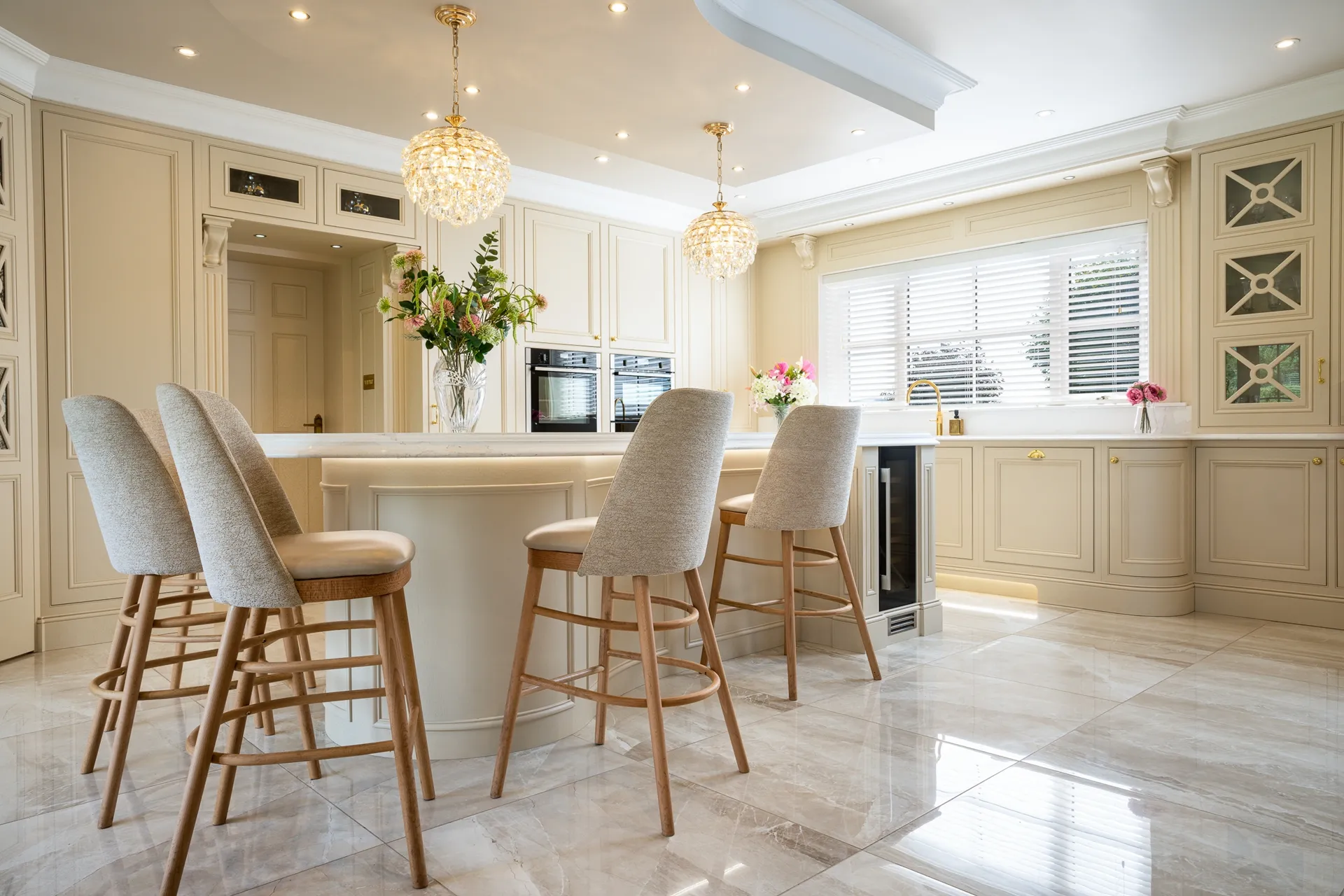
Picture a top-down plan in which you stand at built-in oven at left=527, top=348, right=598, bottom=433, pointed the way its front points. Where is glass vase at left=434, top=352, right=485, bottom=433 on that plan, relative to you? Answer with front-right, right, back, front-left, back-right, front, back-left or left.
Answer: front-right

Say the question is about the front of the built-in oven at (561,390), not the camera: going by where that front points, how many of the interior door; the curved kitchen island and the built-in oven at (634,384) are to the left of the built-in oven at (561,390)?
1

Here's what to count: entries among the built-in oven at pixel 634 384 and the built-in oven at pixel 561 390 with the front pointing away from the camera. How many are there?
0

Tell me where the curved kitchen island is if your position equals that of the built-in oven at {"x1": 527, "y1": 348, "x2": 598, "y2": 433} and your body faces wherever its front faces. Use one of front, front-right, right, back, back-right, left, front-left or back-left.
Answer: front-right

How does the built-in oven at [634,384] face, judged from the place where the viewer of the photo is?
facing the viewer and to the right of the viewer

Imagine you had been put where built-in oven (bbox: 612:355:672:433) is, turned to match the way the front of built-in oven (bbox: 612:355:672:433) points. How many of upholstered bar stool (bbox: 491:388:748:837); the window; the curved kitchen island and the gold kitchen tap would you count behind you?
0

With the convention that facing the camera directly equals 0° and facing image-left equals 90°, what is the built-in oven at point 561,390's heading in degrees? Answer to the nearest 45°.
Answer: approximately 315°

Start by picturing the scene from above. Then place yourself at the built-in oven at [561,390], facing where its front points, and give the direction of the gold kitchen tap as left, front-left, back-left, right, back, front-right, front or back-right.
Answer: front-left

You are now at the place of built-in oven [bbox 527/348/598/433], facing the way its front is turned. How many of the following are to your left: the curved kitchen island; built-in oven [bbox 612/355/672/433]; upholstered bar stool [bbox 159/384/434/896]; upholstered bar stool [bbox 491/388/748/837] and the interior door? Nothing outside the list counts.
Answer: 1

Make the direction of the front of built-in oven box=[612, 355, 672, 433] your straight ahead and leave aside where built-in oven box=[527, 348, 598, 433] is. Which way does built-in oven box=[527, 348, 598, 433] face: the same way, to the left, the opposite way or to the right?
the same way

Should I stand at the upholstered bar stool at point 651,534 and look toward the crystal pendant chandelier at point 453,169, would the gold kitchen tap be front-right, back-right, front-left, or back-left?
front-right

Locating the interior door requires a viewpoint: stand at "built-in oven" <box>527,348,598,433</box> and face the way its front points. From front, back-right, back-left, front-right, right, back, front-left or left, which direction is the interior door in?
back-right

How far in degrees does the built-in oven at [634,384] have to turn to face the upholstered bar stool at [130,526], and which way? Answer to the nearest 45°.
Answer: approximately 45° to its right

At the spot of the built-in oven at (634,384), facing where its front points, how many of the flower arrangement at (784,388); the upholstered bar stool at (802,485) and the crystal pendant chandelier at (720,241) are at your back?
0
